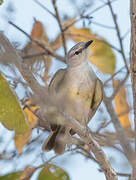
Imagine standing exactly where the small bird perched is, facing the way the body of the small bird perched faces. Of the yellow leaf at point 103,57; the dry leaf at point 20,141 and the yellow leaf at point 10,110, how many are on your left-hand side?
1

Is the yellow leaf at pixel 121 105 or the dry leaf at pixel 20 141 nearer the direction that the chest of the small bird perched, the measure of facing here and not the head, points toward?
the yellow leaf

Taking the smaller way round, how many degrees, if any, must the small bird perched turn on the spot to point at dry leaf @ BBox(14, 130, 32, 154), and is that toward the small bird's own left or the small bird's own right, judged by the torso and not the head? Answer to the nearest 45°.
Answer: approximately 135° to the small bird's own right

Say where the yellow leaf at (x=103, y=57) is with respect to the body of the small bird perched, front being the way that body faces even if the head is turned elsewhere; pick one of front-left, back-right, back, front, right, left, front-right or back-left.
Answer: left

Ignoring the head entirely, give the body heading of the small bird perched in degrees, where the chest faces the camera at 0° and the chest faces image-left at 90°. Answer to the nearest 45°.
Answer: approximately 315°

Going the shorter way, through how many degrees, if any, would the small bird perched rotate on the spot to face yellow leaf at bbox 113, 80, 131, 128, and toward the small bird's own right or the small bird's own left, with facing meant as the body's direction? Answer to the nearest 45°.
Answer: approximately 45° to the small bird's own left
